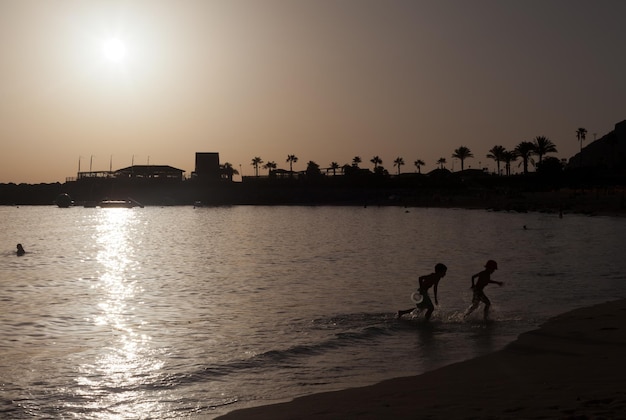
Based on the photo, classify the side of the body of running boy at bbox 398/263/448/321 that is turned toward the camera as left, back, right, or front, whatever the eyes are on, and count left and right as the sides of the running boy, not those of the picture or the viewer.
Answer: right

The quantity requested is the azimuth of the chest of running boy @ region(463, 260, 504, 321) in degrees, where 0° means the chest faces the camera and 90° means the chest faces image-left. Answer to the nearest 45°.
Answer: approximately 270°

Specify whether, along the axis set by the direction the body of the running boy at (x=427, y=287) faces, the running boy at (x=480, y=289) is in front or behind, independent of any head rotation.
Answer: in front

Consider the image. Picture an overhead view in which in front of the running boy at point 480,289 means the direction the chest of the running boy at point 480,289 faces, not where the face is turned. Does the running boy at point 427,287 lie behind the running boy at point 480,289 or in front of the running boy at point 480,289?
behind

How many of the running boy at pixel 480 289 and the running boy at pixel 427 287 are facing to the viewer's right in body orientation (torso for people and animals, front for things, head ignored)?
2
